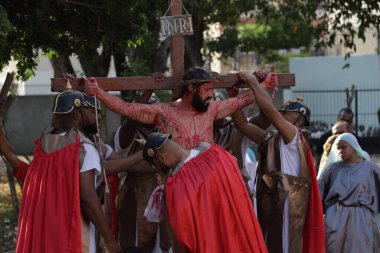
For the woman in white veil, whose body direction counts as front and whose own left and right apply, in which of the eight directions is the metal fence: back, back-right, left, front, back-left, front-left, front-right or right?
back

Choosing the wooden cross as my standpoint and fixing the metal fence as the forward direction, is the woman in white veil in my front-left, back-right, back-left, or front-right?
front-right

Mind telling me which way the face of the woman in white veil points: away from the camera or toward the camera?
toward the camera

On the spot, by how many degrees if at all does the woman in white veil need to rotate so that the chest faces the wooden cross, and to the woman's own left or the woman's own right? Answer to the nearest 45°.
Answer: approximately 45° to the woman's own right

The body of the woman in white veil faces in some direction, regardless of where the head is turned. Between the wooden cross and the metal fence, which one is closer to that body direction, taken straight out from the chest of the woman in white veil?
the wooden cross
